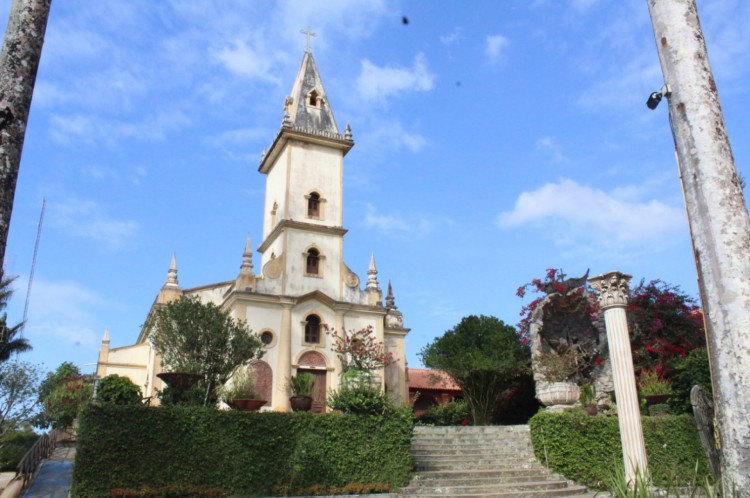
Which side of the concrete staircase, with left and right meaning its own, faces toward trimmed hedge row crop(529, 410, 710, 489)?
left

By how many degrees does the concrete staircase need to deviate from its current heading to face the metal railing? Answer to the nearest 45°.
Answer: approximately 90° to its right

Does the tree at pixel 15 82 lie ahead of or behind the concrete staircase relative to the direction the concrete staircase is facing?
ahead

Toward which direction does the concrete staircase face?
toward the camera

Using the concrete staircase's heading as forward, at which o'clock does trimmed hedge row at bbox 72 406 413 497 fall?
The trimmed hedge row is roughly at 2 o'clock from the concrete staircase.

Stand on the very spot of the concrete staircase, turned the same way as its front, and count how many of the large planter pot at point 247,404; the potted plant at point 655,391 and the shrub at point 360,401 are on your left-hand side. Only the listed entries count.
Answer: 1

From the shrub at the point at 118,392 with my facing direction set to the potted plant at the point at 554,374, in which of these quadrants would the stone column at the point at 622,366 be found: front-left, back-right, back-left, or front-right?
front-right

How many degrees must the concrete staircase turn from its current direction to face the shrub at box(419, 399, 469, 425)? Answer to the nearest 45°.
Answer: approximately 180°

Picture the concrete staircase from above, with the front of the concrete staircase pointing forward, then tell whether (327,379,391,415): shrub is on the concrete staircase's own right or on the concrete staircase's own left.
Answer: on the concrete staircase's own right

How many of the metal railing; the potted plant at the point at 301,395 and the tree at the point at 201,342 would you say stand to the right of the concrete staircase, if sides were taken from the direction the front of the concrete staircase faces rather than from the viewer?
3

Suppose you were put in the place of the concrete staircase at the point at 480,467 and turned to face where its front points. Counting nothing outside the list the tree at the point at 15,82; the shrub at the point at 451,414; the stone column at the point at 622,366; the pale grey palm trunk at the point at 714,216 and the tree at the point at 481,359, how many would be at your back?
2

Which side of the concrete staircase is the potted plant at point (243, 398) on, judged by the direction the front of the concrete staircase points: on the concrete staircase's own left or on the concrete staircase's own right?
on the concrete staircase's own right

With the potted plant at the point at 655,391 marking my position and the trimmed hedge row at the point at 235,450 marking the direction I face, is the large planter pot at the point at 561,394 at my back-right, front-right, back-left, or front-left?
front-right

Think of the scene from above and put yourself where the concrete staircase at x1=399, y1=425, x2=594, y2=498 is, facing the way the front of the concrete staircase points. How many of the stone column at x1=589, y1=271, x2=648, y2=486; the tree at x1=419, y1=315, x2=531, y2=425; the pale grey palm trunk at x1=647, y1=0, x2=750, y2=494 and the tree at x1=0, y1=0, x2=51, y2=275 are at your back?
1
